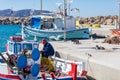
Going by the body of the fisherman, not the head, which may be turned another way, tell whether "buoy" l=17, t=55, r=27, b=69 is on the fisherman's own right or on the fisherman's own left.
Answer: on the fisherman's own left

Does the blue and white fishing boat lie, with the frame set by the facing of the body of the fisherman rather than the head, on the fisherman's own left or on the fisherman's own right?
on the fisherman's own right

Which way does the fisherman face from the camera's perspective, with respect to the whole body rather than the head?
to the viewer's left
